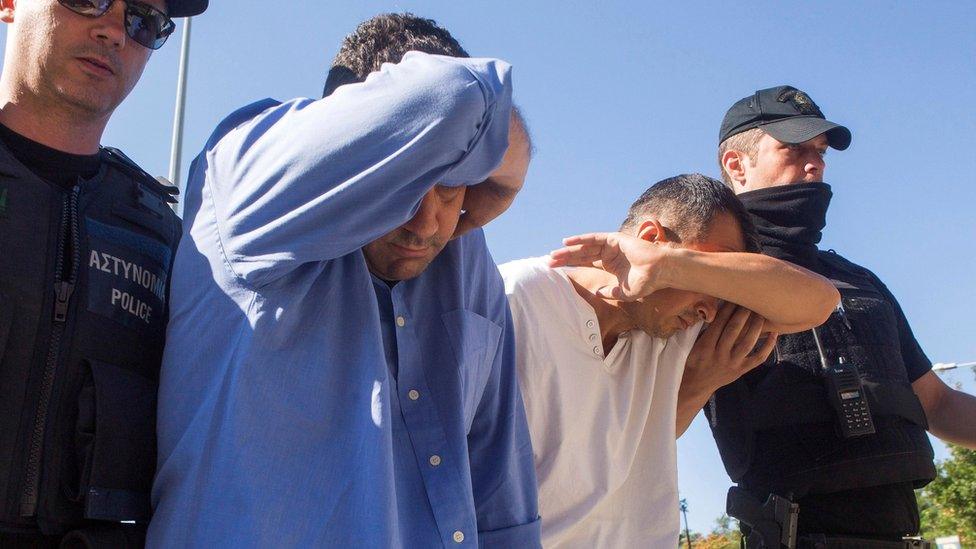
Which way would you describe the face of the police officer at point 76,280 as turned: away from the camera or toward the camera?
toward the camera

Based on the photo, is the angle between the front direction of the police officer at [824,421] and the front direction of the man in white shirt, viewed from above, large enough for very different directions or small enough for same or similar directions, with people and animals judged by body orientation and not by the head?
same or similar directions

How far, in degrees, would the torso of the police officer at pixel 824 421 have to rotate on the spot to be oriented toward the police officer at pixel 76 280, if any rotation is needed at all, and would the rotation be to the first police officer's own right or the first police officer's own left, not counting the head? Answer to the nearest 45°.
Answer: approximately 90° to the first police officer's own right

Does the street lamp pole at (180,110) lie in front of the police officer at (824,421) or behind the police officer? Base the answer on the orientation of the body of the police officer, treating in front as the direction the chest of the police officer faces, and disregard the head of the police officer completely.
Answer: behind

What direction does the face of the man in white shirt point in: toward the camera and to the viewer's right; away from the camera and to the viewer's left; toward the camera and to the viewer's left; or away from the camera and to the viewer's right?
toward the camera and to the viewer's right

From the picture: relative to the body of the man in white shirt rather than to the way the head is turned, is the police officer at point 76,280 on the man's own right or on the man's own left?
on the man's own right

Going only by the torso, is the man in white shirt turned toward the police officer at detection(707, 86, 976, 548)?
no

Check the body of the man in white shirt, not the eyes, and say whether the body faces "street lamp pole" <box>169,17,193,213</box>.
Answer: no

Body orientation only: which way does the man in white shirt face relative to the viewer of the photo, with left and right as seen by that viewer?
facing the viewer and to the right of the viewer

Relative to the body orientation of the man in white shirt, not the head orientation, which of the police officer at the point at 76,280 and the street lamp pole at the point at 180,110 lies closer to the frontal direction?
the police officer

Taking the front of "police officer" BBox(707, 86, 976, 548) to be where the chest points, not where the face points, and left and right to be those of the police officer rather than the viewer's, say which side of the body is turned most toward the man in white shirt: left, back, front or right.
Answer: right

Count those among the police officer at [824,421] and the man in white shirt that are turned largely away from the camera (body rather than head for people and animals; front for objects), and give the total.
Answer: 0
